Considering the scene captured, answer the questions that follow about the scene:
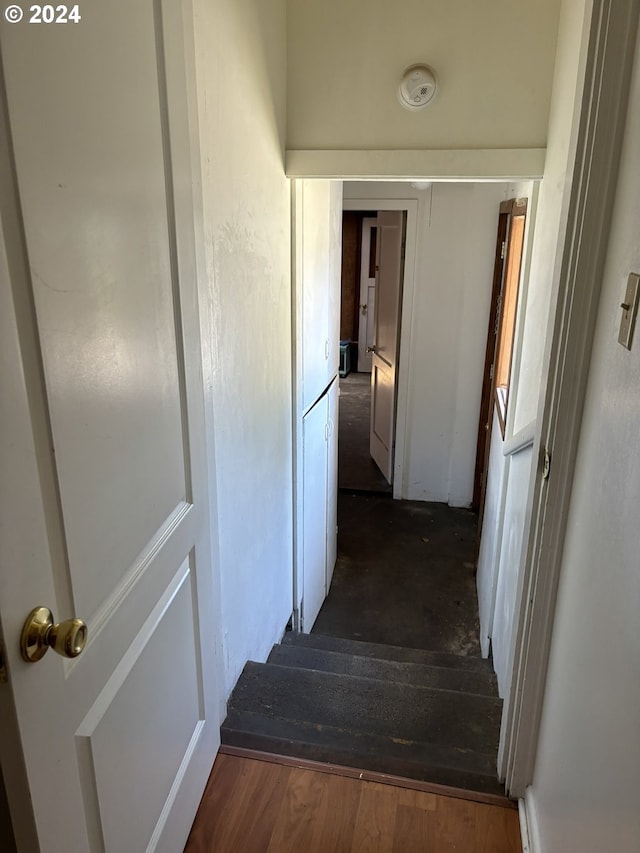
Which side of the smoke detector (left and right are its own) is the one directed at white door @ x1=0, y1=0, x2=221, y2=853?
front

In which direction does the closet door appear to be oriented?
to the viewer's right

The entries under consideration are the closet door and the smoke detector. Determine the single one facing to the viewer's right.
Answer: the closet door

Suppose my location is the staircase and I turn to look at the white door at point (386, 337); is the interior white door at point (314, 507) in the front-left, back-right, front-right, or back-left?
front-left

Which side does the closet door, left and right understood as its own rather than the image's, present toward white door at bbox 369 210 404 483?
left

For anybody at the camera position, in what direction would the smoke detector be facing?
facing the viewer

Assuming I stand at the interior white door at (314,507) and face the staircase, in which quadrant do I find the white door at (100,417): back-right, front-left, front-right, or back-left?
front-right

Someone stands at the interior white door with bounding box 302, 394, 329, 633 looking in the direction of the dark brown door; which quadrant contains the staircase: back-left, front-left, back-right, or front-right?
back-right

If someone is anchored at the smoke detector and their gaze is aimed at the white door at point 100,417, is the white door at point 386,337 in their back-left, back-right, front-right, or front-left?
back-right

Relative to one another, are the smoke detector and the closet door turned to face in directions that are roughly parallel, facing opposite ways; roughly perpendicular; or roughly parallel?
roughly perpendicular

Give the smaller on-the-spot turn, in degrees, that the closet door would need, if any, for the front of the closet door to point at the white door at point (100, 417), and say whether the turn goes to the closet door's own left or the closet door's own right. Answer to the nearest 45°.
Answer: approximately 90° to the closet door's own right
